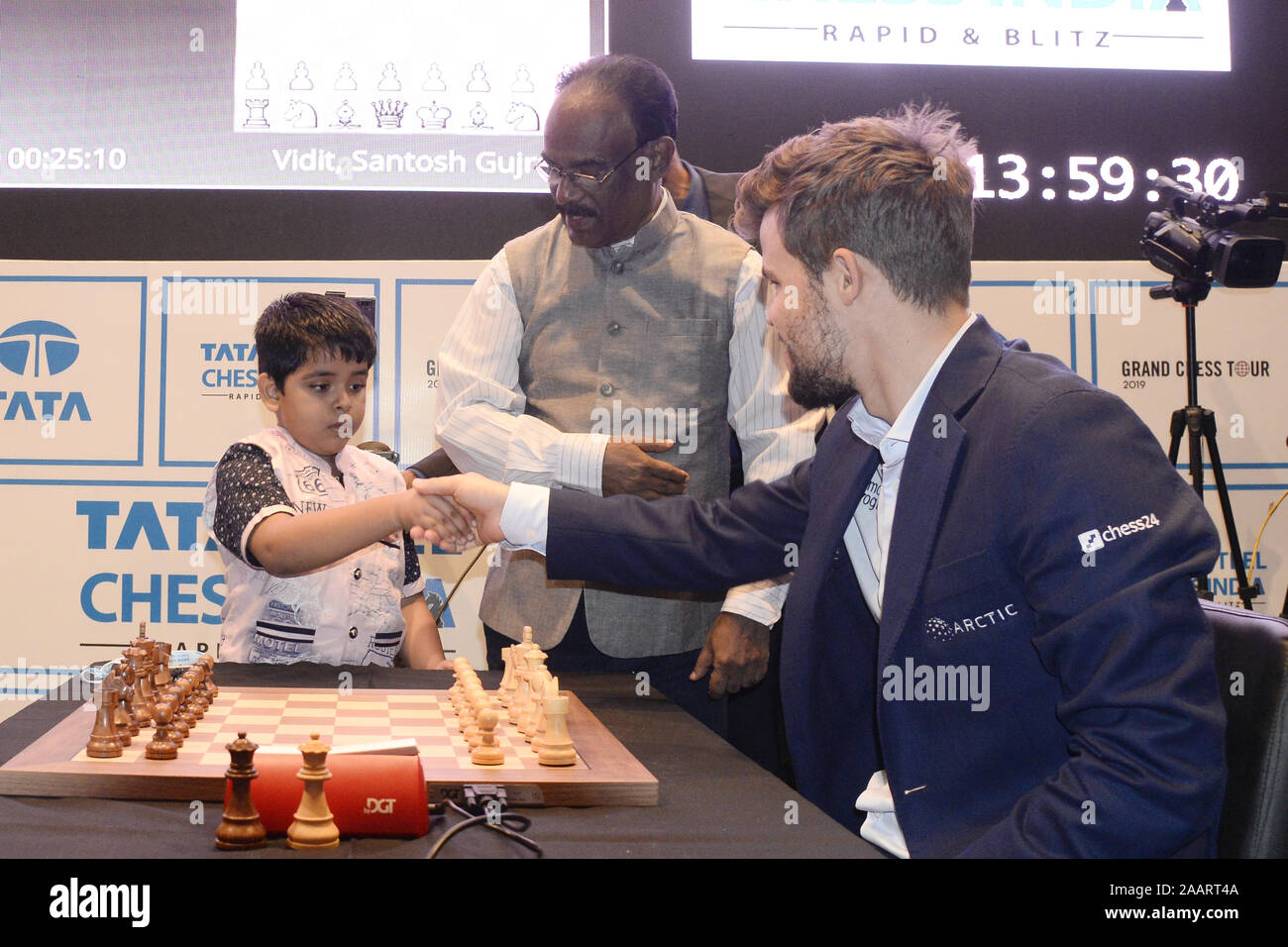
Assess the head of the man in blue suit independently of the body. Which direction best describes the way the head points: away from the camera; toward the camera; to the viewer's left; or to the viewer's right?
to the viewer's left

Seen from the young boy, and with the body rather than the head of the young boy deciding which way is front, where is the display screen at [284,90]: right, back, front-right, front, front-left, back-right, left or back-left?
back-left

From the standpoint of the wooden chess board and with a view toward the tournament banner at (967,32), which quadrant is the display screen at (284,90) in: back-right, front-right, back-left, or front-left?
front-left

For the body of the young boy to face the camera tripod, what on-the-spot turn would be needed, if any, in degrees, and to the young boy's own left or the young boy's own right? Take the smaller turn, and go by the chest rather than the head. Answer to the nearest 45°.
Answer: approximately 45° to the young boy's own left

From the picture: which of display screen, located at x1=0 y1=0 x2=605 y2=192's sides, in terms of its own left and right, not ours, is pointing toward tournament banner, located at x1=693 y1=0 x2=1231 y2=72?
left

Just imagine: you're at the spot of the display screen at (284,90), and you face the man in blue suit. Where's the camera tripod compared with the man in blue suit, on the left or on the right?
left

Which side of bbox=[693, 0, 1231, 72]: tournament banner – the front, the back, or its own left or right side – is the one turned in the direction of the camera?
front

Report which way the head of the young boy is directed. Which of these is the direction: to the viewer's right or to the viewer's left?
to the viewer's right

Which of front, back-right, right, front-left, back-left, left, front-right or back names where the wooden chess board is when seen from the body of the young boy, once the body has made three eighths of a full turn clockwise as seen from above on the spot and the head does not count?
left

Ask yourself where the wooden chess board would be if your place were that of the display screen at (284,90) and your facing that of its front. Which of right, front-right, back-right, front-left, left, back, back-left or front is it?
front

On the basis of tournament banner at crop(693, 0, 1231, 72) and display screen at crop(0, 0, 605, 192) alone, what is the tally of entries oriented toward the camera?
2

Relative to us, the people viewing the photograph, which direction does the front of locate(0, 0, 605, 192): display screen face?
facing the viewer

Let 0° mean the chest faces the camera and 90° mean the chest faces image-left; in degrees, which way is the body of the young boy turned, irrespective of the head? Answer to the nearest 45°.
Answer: approximately 315°

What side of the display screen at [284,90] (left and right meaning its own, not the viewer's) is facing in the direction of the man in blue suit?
front
